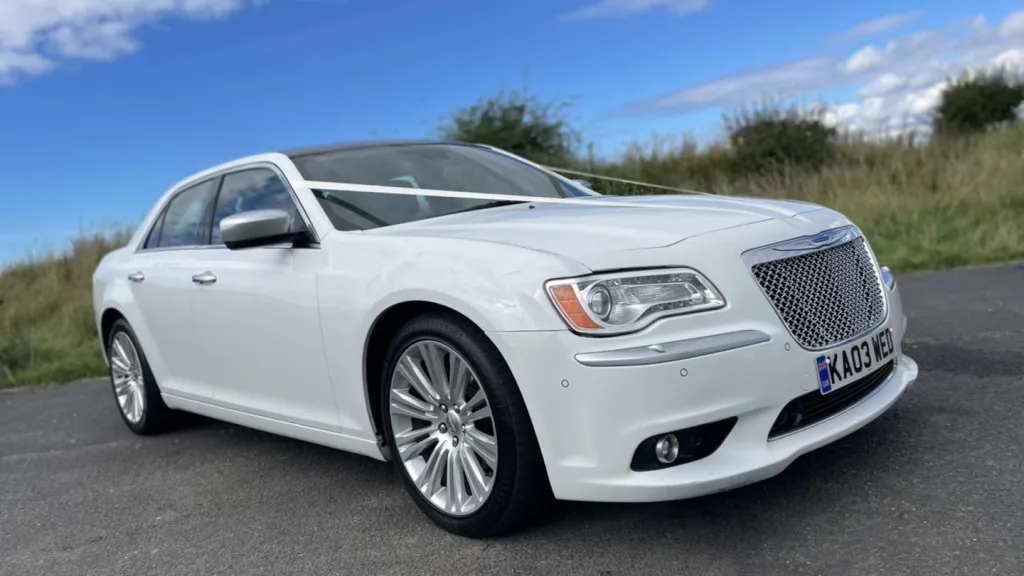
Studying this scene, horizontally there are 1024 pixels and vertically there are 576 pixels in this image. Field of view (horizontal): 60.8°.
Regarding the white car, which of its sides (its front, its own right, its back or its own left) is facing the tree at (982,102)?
left

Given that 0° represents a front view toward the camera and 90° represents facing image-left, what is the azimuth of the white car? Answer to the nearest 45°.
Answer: approximately 315°

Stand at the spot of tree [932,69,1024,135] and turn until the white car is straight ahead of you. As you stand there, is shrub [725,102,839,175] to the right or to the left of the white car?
right

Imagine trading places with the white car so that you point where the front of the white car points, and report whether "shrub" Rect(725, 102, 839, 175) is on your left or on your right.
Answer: on your left
